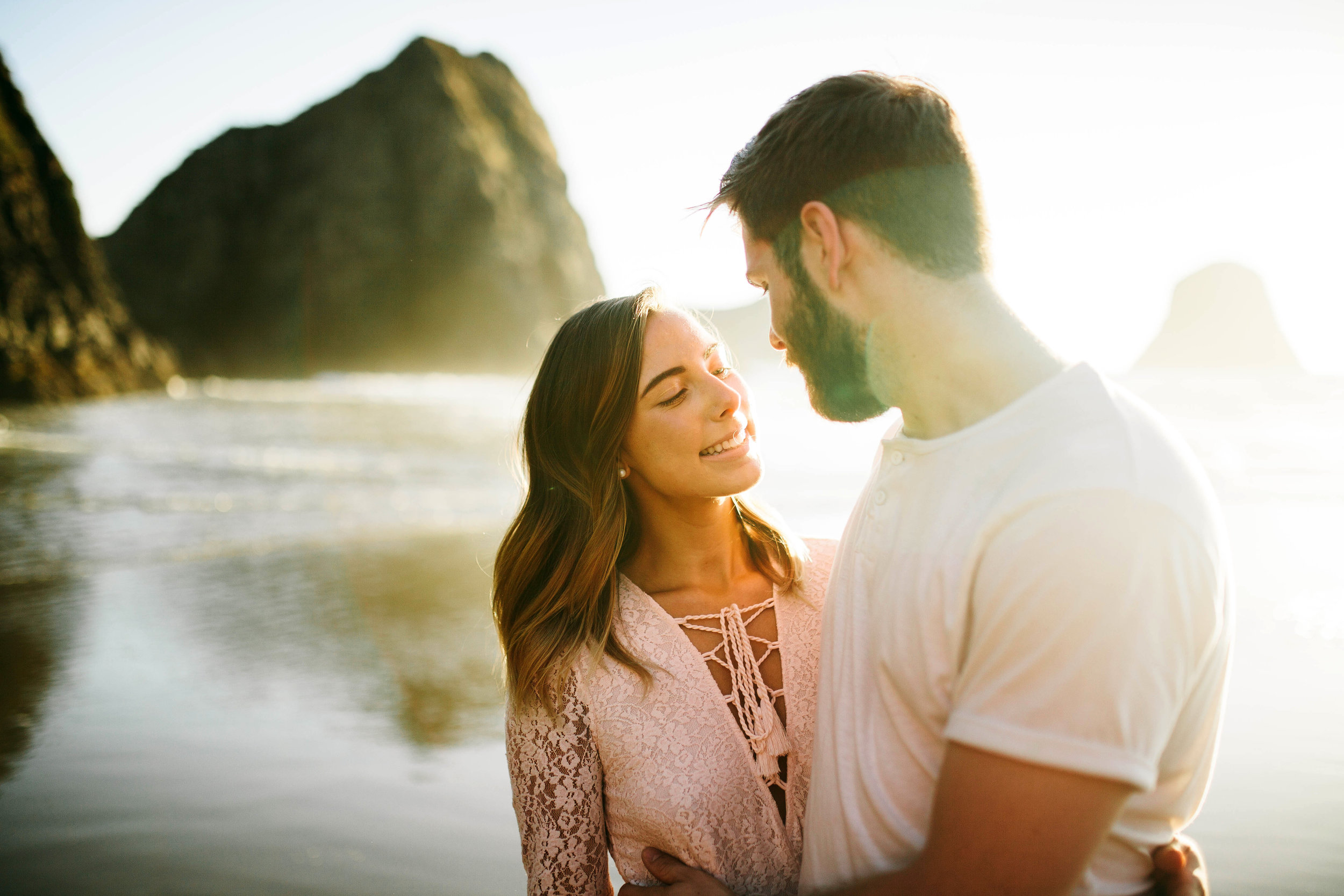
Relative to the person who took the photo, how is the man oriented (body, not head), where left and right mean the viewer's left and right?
facing to the left of the viewer

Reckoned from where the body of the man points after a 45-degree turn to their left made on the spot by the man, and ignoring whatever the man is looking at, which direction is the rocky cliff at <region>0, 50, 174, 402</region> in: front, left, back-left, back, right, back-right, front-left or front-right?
right

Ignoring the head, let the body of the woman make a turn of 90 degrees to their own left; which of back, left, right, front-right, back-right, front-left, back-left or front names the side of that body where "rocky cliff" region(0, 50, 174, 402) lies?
left

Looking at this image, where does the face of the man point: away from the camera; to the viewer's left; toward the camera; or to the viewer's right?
to the viewer's left

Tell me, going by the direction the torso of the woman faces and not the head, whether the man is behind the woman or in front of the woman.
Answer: in front

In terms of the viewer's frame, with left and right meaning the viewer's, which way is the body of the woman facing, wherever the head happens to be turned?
facing the viewer and to the right of the viewer

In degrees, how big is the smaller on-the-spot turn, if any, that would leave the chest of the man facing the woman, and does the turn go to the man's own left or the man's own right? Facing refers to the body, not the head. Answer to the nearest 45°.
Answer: approximately 45° to the man's own right

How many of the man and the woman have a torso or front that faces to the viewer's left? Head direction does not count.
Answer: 1
